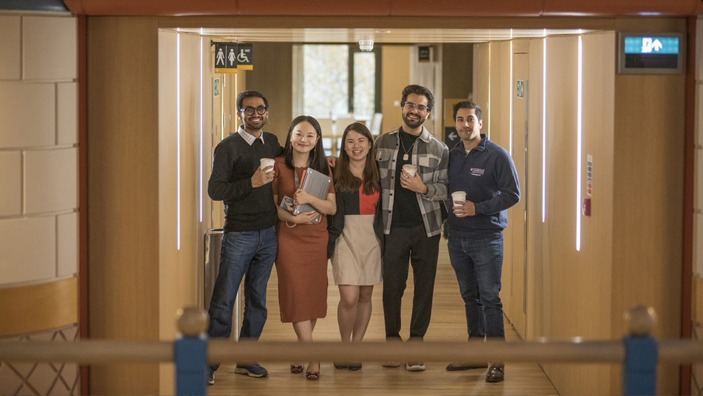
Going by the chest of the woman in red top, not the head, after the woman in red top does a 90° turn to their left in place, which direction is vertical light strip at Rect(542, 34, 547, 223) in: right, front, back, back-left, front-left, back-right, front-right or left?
front

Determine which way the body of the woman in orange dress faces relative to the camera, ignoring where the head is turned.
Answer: toward the camera

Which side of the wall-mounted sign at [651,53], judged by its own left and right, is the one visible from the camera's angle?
front

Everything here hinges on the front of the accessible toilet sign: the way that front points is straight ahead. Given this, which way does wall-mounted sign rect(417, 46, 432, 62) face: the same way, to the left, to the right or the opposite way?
the same way

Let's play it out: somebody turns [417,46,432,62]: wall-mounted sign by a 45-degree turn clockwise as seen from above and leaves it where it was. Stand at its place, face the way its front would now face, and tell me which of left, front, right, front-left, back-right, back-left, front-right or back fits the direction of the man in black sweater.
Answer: front-left

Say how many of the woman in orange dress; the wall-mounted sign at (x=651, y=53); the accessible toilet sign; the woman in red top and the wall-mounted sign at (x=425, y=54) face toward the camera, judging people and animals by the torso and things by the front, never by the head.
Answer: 5

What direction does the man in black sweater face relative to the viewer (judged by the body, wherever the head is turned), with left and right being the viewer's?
facing the viewer and to the right of the viewer

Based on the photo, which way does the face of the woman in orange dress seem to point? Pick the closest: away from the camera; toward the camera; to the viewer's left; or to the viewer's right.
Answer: toward the camera

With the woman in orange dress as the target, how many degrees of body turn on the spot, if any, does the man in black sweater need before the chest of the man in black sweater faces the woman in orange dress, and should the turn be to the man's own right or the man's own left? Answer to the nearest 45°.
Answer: approximately 45° to the man's own left

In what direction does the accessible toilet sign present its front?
toward the camera

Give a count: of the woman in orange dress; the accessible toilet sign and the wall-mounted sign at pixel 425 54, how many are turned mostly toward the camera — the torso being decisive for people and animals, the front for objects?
3

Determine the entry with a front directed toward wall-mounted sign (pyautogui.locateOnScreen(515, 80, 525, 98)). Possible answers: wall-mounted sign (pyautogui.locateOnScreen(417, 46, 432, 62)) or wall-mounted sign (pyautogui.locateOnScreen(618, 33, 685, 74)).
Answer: wall-mounted sign (pyautogui.locateOnScreen(417, 46, 432, 62))

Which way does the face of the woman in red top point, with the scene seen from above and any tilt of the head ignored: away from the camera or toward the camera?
toward the camera

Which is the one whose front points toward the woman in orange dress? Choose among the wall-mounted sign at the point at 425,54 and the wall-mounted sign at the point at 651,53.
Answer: the wall-mounted sign at the point at 425,54

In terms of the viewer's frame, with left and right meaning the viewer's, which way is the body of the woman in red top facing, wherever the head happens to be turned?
facing the viewer

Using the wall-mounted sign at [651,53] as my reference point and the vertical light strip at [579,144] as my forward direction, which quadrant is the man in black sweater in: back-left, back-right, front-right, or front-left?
front-left

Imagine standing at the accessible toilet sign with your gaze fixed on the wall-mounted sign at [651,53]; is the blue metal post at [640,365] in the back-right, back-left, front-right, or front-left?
front-right

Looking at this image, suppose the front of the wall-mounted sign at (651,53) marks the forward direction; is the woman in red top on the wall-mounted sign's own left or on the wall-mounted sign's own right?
on the wall-mounted sign's own right
